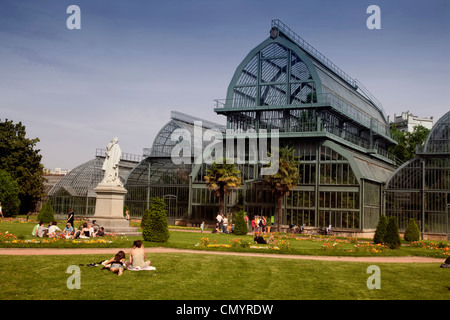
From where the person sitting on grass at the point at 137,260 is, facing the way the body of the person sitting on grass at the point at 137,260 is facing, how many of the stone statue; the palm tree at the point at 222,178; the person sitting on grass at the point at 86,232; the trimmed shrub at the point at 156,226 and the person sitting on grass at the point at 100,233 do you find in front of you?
5

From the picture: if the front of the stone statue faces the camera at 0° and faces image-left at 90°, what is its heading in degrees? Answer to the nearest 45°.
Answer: approximately 45°

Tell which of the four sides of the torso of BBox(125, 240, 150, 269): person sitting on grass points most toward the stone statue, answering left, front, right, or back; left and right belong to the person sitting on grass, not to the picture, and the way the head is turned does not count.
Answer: front

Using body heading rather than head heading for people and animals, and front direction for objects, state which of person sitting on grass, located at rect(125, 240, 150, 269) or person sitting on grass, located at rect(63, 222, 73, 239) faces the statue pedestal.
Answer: person sitting on grass, located at rect(125, 240, 150, 269)

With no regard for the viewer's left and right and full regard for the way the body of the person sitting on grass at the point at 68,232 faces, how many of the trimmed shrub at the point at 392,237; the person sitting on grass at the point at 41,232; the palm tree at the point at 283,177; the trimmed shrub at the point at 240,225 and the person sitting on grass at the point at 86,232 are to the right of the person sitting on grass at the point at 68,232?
1

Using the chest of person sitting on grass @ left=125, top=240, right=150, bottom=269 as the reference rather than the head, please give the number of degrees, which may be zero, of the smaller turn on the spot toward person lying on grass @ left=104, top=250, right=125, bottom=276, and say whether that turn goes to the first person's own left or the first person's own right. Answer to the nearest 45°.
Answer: approximately 135° to the first person's own left

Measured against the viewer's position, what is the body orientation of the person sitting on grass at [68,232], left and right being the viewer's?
facing the viewer

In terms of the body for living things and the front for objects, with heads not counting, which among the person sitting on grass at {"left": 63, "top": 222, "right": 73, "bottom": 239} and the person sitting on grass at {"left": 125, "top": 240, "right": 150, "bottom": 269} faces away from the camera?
the person sitting on grass at {"left": 125, "top": 240, "right": 150, "bottom": 269}

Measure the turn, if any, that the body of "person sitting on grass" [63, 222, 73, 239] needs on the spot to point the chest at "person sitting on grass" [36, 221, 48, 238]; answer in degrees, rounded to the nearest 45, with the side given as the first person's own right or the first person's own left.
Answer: approximately 90° to the first person's own right

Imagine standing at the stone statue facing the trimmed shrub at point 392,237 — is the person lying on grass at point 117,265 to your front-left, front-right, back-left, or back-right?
front-right

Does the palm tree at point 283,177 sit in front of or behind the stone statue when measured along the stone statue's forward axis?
behind

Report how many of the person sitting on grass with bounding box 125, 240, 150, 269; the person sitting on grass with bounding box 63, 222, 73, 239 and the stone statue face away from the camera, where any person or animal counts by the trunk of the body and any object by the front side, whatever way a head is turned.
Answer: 1

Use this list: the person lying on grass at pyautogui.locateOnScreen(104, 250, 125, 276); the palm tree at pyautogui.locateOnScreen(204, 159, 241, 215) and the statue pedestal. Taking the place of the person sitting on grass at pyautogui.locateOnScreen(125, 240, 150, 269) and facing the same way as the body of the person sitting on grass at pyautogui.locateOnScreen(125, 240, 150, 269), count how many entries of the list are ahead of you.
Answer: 2

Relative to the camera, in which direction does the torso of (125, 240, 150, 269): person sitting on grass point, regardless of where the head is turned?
away from the camera

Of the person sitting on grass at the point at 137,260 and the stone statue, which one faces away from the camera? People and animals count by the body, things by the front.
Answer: the person sitting on grass

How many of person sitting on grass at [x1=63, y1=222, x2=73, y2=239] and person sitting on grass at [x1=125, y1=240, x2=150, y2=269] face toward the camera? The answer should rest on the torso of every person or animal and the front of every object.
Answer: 1
